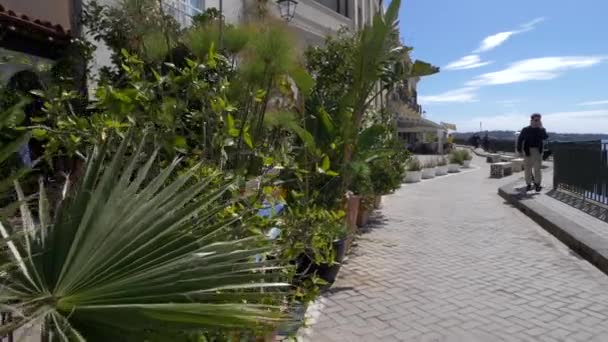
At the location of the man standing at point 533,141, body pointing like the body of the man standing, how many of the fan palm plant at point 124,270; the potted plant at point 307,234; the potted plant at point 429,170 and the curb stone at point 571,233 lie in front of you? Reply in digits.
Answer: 3

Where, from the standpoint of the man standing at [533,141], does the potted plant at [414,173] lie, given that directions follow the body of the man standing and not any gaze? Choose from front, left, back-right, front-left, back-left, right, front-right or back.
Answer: back-right

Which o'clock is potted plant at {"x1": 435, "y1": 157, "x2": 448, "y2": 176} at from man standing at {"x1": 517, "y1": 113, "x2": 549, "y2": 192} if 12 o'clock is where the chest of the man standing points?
The potted plant is roughly at 5 o'clock from the man standing.

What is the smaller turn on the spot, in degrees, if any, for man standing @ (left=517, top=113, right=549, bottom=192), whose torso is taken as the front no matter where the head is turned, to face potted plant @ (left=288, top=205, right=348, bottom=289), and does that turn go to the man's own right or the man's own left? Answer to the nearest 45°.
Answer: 0° — they already face it

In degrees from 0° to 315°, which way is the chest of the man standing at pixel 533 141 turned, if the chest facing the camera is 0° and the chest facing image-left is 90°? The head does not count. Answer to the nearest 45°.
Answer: approximately 0°

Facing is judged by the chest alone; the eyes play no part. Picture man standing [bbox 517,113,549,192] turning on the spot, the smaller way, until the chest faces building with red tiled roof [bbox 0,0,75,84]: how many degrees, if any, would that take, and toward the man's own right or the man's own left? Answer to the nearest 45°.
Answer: approximately 45° to the man's own right

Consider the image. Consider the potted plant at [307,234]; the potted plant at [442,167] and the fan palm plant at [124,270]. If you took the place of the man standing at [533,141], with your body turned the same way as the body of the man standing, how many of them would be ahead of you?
2

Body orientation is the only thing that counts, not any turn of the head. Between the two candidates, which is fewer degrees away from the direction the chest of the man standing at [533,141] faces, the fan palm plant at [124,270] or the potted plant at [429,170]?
the fan palm plant

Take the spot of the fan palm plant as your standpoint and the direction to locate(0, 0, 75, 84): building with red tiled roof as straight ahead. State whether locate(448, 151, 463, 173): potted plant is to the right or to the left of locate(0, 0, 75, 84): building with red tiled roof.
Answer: right

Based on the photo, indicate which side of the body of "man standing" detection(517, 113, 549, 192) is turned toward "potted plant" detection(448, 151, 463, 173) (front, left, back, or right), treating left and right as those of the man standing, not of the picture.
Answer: back

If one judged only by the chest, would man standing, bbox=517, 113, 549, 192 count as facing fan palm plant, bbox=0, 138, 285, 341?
yes

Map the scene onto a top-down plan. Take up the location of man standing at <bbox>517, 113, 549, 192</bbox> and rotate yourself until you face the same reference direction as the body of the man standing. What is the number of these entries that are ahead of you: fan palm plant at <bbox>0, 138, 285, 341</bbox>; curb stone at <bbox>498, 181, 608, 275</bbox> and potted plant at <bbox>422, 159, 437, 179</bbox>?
2

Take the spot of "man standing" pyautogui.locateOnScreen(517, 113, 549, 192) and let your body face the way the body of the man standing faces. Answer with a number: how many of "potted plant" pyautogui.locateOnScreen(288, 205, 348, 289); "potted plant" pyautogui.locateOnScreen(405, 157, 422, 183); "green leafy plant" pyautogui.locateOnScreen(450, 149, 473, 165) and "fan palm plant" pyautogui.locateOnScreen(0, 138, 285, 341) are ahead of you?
2

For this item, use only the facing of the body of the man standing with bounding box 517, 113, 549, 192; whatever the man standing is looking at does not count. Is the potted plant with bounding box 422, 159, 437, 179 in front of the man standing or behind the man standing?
behind

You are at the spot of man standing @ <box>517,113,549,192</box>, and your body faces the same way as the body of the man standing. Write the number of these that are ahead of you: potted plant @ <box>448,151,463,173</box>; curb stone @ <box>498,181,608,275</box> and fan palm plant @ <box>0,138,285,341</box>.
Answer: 2
